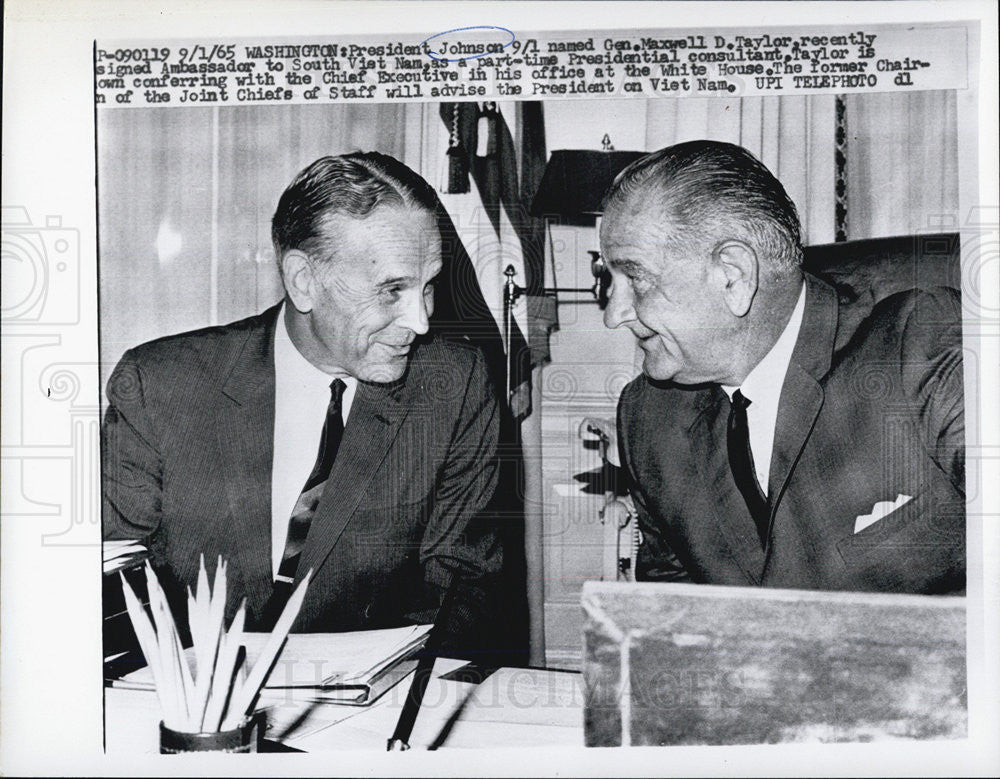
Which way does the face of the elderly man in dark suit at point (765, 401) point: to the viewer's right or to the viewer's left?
to the viewer's left

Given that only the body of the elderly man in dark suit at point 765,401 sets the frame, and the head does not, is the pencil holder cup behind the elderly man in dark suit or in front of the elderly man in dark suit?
in front

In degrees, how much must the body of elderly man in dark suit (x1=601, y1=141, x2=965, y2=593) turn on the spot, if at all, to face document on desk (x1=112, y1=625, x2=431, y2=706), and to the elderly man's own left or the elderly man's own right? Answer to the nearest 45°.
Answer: approximately 45° to the elderly man's own right

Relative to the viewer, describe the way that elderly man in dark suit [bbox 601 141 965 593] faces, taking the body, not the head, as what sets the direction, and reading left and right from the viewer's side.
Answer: facing the viewer and to the left of the viewer
